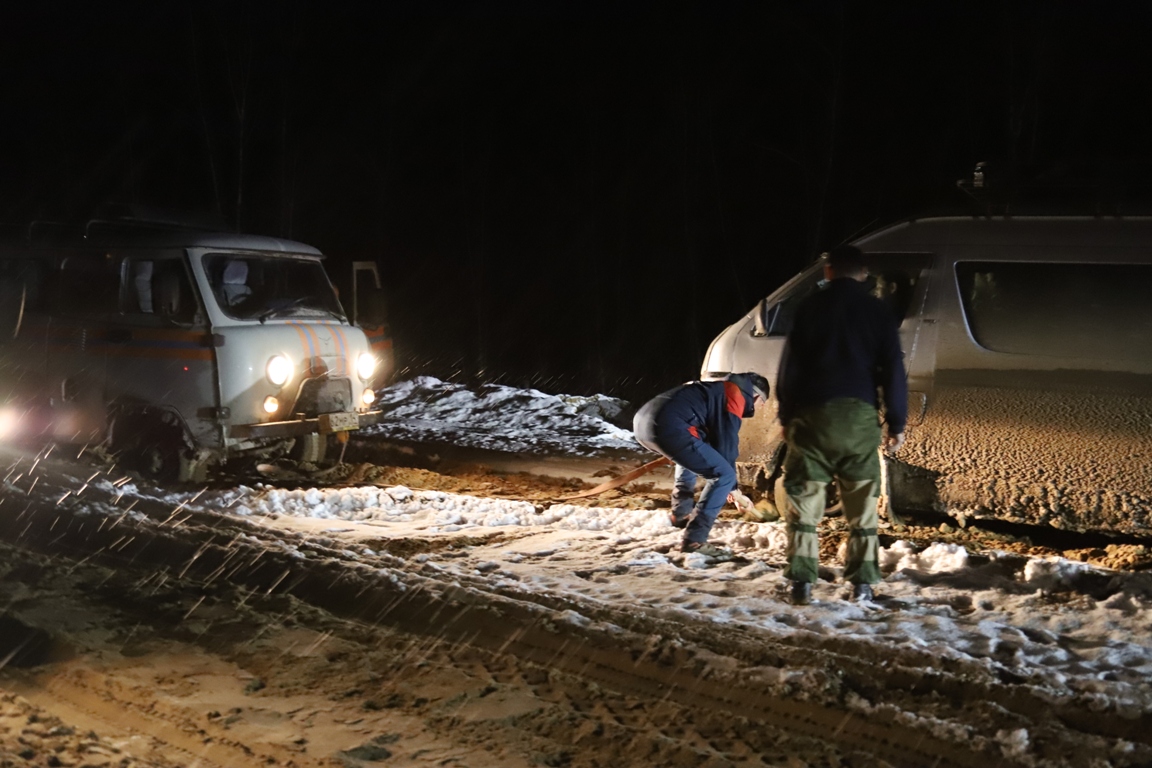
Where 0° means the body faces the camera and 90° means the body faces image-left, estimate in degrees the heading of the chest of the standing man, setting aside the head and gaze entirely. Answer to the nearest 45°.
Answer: approximately 180°

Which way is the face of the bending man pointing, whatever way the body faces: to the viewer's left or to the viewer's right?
to the viewer's right

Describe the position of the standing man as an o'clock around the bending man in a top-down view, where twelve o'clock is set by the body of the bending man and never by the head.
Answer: The standing man is roughly at 2 o'clock from the bending man.

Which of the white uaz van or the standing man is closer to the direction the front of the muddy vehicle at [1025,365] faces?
the white uaz van

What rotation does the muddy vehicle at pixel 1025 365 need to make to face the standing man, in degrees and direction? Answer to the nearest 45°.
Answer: approximately 45° to its left

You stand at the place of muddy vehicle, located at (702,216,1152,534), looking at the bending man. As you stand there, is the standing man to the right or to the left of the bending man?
left

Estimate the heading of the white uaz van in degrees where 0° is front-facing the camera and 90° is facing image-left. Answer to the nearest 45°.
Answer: approximately 315°

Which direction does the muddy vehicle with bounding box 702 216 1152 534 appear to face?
to the viewer's left

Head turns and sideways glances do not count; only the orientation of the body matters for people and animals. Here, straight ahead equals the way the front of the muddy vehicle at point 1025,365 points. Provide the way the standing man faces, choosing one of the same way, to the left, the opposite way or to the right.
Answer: to the right

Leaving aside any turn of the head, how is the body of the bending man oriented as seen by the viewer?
to the viewer's right
